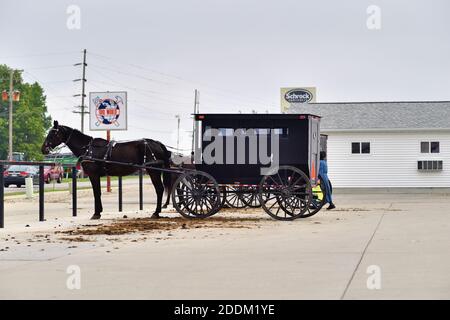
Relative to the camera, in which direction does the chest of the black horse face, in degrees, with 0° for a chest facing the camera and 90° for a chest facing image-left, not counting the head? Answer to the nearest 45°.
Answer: approximately 90°

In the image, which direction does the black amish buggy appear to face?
to the viewer's left

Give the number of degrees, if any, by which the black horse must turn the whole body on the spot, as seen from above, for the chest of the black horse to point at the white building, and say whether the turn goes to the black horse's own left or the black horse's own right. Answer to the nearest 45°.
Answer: approximately 135° to the black horse's own right

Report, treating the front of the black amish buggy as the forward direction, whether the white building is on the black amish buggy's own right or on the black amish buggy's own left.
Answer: on the black amish buggy's own right
